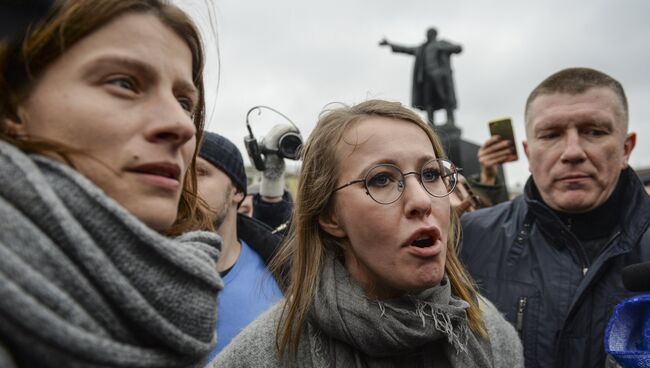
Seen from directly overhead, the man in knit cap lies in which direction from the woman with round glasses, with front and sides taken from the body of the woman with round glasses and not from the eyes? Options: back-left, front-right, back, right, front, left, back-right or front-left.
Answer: back

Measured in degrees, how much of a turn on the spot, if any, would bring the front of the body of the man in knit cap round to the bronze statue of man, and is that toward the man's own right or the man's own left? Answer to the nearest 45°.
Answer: approximately 180°

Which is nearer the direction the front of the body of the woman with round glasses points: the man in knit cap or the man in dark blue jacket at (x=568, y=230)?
the man in dark blue jacket

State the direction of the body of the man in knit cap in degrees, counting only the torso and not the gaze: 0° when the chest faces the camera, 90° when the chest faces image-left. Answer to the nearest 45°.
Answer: approximately 45°

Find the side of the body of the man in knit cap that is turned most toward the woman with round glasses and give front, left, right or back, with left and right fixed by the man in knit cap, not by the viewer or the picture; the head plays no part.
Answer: left

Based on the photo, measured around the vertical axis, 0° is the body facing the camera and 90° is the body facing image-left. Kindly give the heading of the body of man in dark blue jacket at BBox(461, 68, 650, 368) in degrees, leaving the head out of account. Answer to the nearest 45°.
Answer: approximately 0°

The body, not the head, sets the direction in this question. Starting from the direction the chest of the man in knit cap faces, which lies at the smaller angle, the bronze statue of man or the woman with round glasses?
the woman with round glasses

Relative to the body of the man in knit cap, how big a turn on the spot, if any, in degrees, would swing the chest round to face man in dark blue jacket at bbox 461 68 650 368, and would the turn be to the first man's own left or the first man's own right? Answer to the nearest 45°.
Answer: approximately 90° to the first man's own left

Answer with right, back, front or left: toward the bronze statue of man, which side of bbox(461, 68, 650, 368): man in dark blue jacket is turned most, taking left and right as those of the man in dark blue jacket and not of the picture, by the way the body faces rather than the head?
back

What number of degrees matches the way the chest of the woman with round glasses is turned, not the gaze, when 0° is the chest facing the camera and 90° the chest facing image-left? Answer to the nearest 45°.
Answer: approximately 315°

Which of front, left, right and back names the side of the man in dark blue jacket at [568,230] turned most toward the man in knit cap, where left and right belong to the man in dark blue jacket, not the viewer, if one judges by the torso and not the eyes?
right

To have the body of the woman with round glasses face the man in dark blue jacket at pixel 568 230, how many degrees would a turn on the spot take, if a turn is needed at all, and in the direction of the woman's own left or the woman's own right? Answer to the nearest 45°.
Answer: approximately 90° to the woman's own left
